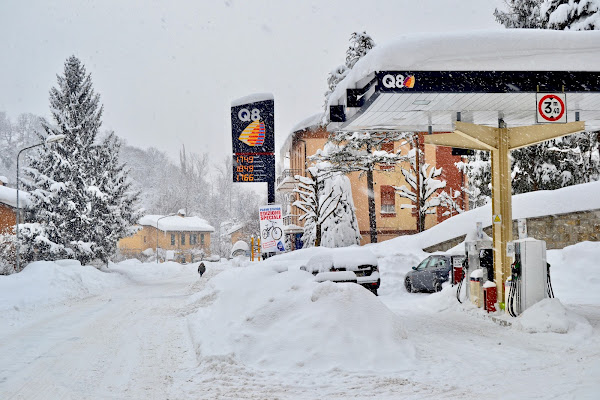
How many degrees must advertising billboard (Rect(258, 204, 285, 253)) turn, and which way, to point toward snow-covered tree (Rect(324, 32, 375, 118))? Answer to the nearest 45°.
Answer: approximately 135° to its left

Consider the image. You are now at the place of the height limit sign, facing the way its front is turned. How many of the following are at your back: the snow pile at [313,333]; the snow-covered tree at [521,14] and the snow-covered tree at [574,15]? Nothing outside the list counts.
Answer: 2

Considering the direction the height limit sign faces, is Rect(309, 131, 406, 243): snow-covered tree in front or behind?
behind

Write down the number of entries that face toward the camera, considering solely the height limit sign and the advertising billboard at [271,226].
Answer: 2

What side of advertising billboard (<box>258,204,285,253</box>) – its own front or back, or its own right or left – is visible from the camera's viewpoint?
front

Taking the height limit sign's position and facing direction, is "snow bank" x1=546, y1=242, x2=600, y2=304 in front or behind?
behind

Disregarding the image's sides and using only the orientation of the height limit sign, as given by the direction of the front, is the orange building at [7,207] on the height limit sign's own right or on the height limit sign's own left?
on the height limit sign's own right

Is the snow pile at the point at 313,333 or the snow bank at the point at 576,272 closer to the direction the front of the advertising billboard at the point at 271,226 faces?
the snow pile

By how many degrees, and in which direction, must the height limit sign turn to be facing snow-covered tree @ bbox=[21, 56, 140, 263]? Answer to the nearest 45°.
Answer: approximately 135° to its right

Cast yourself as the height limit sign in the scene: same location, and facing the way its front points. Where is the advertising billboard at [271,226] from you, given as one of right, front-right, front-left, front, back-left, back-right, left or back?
back-right

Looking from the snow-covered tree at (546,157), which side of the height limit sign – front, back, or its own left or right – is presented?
back

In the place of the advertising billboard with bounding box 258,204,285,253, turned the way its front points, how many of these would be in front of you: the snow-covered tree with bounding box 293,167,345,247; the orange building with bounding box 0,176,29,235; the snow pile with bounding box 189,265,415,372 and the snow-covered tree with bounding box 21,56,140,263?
1

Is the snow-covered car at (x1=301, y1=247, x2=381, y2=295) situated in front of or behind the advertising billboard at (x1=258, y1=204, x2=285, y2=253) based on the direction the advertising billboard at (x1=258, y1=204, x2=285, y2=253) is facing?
in front

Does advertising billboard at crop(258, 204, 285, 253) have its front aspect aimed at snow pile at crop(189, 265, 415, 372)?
yes

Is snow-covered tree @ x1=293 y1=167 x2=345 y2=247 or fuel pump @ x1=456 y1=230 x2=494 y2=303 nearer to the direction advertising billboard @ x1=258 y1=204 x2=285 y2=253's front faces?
the fuel pump

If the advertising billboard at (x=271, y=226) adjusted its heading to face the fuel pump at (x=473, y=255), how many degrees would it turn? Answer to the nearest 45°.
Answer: approximately 45° to its left
